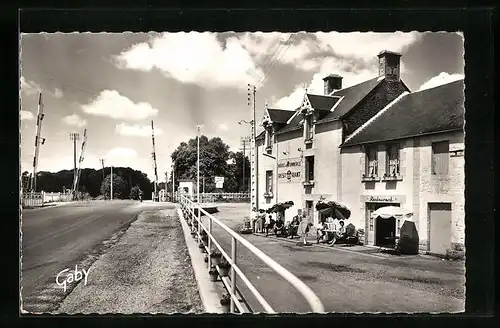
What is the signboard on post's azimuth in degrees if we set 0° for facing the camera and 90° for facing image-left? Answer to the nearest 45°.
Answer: approximately 0°
